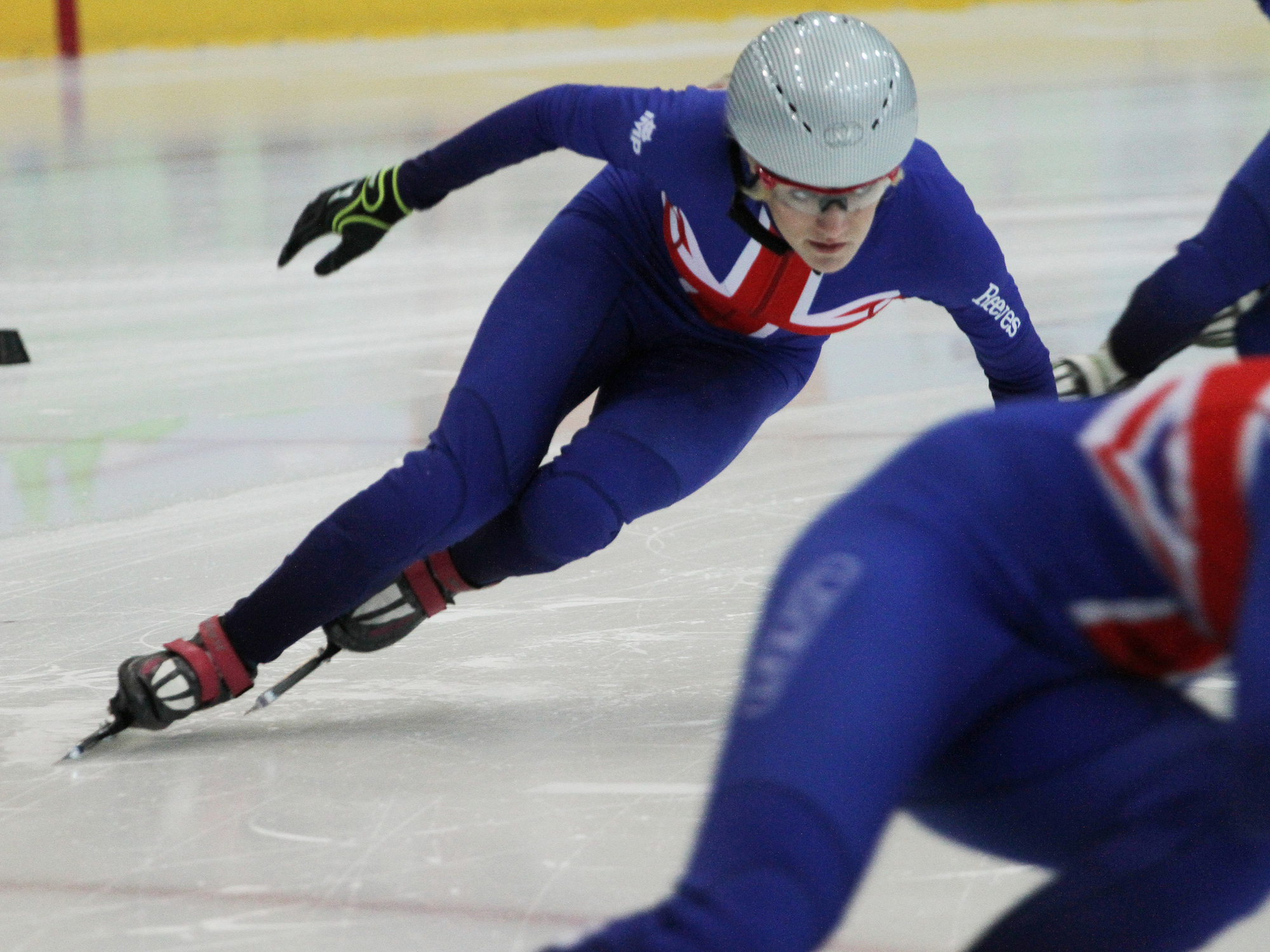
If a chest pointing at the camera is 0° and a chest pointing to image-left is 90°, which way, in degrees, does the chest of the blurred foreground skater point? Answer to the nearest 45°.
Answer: approximately 270°

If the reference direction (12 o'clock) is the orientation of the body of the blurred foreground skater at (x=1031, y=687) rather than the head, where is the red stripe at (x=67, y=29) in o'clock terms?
The red stripe is roughly at 8 o'clock from the blurred foreground skater.

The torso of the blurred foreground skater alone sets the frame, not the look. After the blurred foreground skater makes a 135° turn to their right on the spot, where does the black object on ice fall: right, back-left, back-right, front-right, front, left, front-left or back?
right
